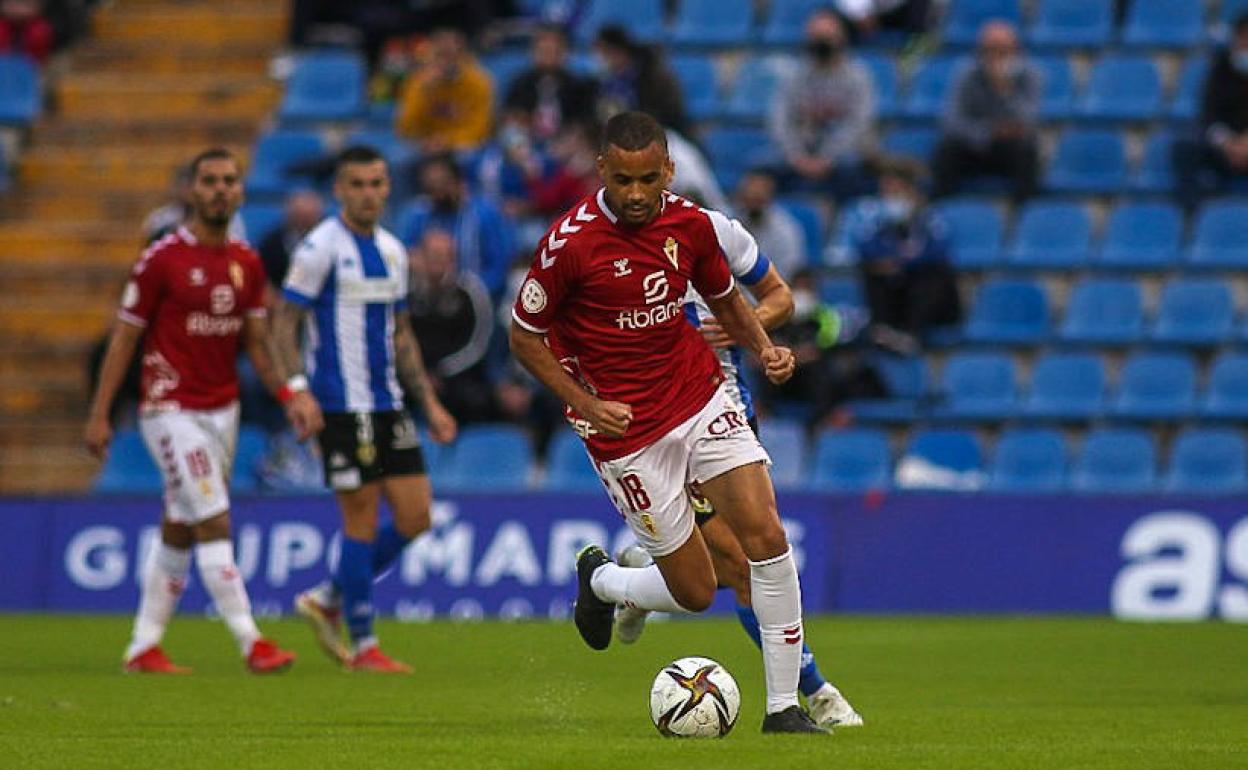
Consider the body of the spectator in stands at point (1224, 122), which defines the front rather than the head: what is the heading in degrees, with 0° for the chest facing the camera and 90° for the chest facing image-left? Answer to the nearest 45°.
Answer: approximately 0°

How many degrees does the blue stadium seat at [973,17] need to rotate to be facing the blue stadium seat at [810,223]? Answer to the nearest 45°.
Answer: approximately 45° to its right

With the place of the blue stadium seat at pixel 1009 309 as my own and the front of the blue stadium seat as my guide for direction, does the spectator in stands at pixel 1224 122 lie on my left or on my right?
on my left

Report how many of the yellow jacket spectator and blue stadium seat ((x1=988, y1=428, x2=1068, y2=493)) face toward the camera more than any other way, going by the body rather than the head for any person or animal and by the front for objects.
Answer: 2

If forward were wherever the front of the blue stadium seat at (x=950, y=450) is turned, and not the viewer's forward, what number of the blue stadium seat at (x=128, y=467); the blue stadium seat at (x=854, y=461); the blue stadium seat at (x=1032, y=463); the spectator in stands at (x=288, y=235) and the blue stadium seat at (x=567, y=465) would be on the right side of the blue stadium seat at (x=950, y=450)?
4

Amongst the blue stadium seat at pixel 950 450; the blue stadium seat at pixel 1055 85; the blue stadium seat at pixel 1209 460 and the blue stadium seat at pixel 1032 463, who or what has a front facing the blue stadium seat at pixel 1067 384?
the blue stadium seat at pixel 1055 85

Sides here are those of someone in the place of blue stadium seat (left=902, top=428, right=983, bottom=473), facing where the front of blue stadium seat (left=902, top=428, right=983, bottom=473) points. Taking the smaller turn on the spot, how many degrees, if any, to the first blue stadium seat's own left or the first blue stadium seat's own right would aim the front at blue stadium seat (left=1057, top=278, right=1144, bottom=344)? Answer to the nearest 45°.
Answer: approximately 135° to the first blue stadium seat's own left

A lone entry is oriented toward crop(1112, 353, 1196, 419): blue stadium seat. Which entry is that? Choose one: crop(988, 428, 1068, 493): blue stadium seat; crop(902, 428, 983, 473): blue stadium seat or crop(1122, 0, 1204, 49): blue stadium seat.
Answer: crop(1122, 0, 1204, 49): blue stadium seat

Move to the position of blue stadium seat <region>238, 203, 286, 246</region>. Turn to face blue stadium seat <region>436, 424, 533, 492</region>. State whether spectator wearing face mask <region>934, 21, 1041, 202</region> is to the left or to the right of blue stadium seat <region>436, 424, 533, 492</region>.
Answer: left

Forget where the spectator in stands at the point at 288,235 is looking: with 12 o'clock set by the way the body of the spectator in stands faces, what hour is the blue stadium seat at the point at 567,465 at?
The blue stadium seat is roughly at 10 o'clock from the spectator in stands.

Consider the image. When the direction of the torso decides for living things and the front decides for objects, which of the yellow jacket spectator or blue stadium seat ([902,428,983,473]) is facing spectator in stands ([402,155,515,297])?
the yellow jacket spectator

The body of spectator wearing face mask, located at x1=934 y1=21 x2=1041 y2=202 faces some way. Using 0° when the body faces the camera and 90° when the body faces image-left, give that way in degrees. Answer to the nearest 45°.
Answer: approximately 0°
